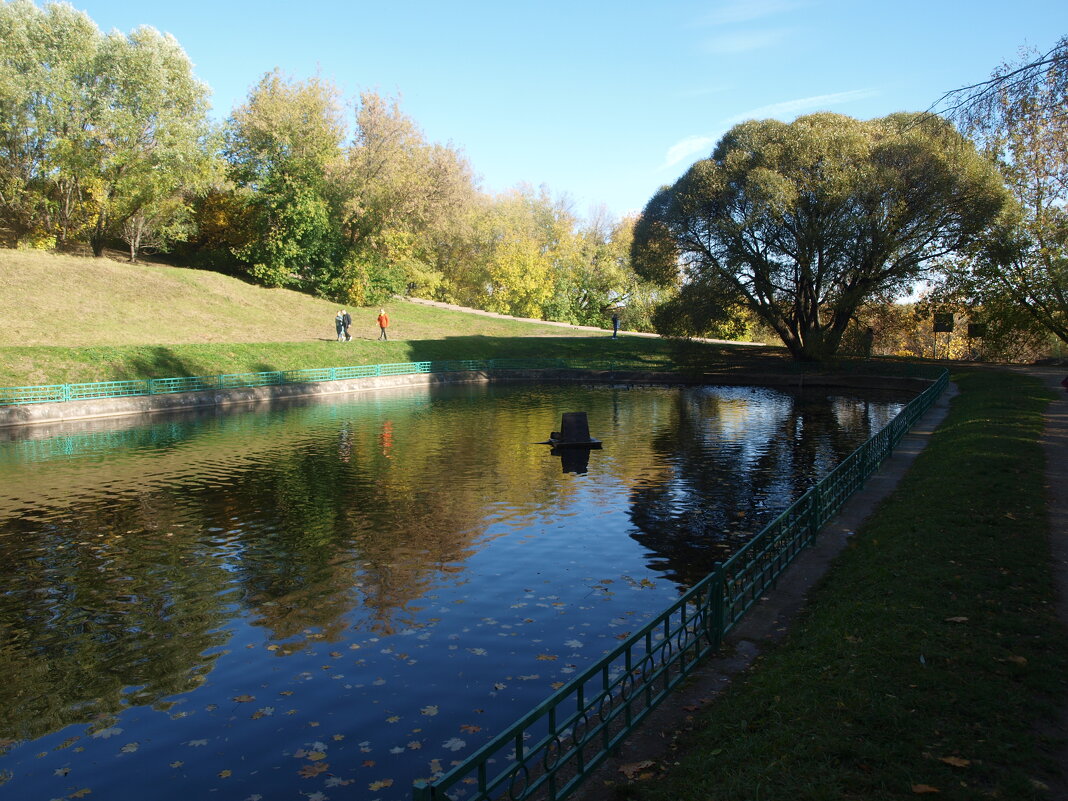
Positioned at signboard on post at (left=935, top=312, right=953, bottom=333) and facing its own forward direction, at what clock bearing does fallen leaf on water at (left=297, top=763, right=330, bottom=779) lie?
The fallen leaf on water is roughly at 12 o'clock from the signboard on post.

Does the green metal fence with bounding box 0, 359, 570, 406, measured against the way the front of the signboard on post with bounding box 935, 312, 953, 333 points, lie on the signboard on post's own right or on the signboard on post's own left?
on the signboard on post's own right

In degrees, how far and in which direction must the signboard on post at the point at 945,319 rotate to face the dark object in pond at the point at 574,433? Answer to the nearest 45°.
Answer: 0° — it already faces it

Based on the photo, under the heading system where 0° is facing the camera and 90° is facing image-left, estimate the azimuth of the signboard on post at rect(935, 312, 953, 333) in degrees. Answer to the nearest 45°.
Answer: approximately 0°

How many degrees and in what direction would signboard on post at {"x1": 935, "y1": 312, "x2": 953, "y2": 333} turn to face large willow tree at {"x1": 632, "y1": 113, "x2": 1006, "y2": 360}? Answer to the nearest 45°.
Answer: approximately 45° to its right
